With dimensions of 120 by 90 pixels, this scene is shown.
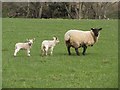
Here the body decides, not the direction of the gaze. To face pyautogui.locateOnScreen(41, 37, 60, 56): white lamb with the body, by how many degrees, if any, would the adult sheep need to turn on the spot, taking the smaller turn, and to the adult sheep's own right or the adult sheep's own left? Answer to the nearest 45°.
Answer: approximately 135° to the adult sheep's own right

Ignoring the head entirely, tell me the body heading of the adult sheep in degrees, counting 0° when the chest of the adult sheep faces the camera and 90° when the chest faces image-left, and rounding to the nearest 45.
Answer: approximately 270°
